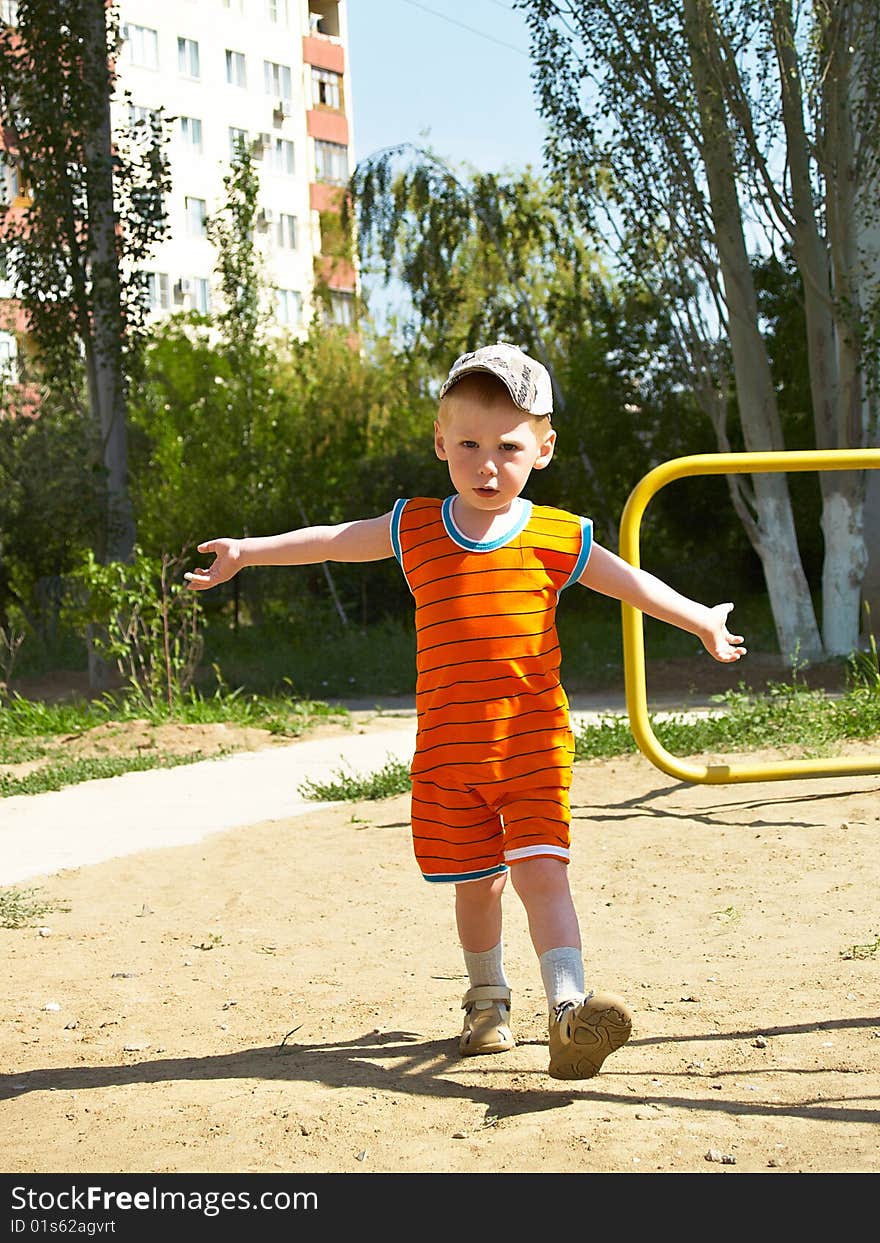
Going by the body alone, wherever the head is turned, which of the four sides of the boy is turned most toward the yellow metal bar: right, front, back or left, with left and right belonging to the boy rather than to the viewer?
back

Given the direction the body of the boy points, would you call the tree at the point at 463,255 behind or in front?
behind

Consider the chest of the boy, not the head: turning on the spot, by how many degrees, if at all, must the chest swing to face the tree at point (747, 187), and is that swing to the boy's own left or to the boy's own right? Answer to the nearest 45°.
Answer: approximately 180°

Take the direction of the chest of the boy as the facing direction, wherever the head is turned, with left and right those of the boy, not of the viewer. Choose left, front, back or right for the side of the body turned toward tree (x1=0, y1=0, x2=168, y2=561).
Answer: back

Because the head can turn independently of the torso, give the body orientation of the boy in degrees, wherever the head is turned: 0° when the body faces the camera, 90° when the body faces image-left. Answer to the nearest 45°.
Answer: approximately 0°
